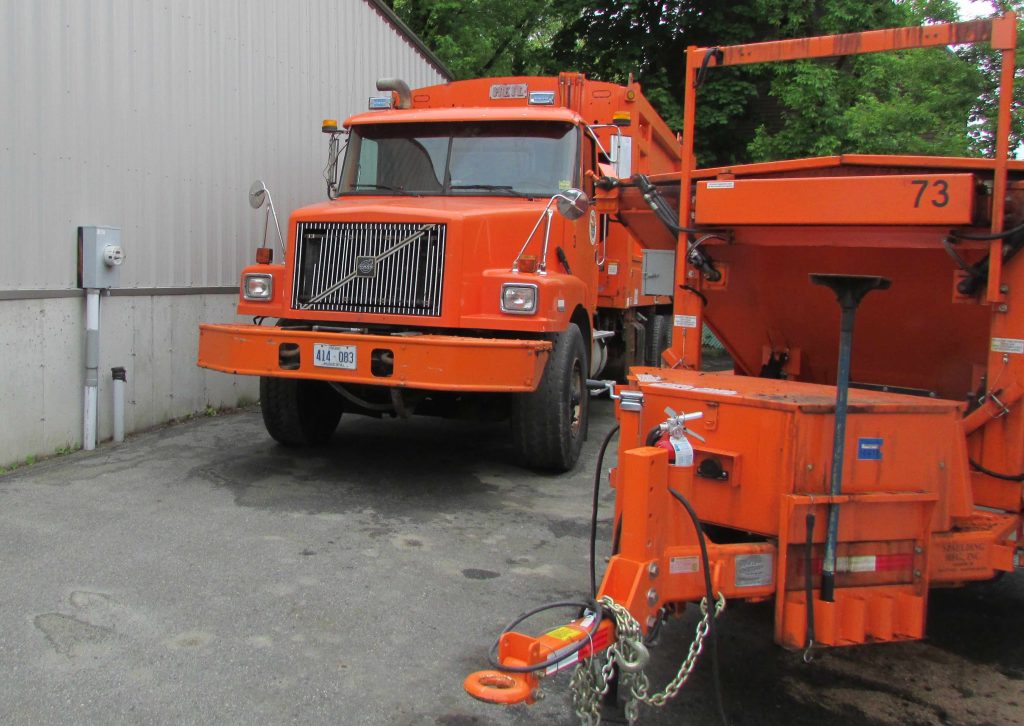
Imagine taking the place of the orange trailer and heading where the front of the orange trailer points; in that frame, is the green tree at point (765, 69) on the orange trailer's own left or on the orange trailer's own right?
on the orange trailer's own right

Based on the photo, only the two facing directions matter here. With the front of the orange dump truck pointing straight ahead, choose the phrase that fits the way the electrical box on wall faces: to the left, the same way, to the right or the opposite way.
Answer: to the left

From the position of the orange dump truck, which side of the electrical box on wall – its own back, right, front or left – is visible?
front

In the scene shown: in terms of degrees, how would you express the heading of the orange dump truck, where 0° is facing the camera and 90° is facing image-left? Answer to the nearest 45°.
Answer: approximately 45°

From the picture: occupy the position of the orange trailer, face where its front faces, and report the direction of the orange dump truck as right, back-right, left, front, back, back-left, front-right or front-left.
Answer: right

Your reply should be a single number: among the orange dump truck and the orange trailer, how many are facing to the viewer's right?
0

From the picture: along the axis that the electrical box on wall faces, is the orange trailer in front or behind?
in front

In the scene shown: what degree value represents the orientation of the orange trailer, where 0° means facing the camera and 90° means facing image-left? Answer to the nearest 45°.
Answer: approximately 45°

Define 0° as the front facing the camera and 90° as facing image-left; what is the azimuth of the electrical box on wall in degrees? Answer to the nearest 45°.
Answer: approximately 315°
